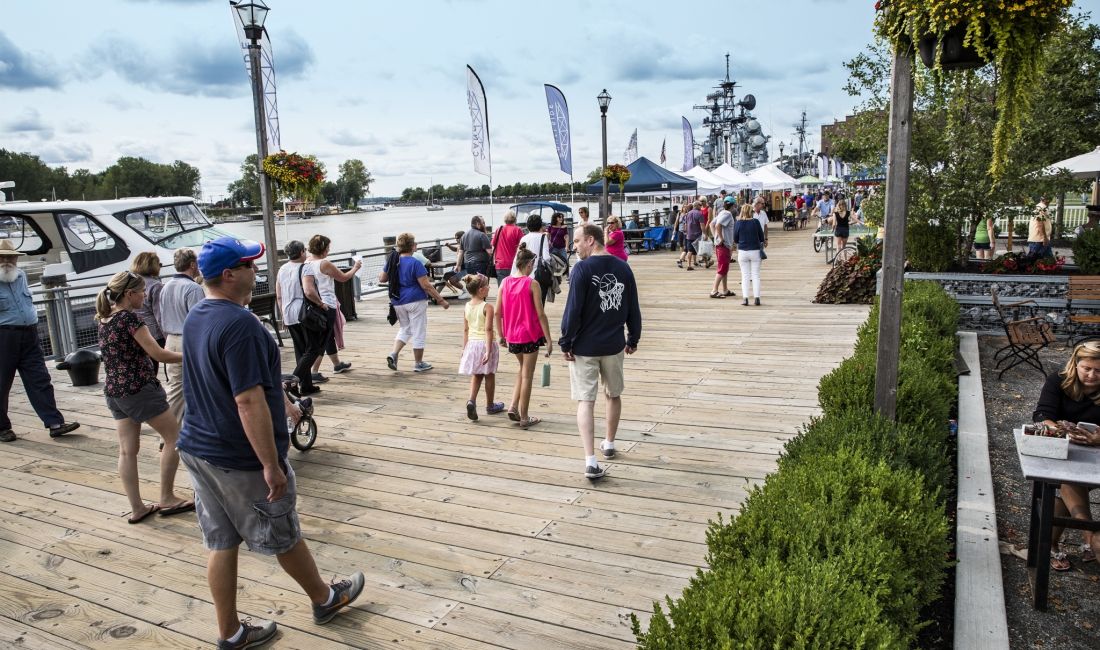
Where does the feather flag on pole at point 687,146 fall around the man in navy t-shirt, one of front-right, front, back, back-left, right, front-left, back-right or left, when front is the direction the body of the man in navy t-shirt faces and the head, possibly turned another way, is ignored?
front

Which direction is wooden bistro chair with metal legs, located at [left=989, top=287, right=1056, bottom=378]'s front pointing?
to the viewer's right

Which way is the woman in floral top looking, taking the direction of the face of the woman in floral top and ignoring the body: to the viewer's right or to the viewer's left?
to the viewer's right

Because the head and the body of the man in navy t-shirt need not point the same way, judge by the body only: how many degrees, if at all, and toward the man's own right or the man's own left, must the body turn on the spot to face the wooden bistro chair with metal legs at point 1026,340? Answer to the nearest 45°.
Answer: approximately 45° to the man's own right

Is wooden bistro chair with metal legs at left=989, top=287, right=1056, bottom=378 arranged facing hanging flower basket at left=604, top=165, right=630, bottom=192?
no

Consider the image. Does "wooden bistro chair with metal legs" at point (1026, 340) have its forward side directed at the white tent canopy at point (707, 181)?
no

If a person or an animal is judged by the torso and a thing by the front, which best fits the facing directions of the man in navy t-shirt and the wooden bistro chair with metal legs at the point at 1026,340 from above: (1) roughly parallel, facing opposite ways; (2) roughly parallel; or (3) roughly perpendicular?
roughly perpendicular

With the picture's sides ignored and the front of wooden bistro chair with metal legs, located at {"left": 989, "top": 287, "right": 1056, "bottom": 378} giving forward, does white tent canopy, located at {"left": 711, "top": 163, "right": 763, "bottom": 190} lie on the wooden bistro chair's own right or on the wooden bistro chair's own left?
on the wooden bistro chair's own left

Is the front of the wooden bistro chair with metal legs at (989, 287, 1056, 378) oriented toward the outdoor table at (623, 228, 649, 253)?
no

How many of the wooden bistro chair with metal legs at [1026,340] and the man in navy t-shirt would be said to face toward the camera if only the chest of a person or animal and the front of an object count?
0

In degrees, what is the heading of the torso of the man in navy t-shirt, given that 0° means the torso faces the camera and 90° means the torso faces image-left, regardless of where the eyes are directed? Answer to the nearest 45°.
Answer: approximately 225°

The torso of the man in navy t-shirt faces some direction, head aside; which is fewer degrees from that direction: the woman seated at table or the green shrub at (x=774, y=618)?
the woman seated at table

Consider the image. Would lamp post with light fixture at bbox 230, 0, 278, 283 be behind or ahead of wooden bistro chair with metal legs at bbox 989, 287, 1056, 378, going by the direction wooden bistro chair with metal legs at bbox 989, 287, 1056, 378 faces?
behind

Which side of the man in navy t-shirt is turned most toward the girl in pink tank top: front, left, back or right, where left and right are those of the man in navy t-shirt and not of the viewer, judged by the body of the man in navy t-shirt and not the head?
front

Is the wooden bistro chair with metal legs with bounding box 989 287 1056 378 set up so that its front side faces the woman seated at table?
no

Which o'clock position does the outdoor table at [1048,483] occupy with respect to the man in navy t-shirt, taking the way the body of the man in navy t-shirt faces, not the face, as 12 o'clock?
The outdoor table is roughly at 2 o'clock from the man in navy t-shirt.

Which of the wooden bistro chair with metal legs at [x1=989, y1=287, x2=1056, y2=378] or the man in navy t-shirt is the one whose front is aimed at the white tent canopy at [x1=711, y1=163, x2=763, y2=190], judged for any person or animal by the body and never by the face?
the man in navy t-shirt

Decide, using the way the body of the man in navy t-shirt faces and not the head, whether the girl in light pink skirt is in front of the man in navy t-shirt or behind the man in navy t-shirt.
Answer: in front
